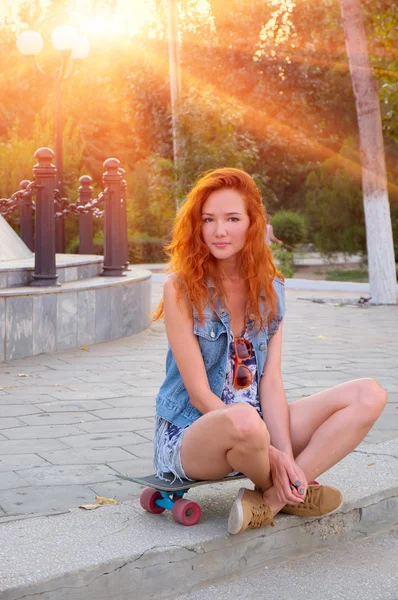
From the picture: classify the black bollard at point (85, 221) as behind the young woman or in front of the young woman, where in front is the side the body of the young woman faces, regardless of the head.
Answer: behind

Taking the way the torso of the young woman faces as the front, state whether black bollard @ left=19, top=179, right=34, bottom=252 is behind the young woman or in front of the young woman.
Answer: behind

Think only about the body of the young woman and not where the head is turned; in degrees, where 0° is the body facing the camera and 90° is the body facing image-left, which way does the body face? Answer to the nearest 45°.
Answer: approximately 315°

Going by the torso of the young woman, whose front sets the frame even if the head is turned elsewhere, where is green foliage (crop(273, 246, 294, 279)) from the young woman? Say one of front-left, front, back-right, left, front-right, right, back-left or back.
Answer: back-left

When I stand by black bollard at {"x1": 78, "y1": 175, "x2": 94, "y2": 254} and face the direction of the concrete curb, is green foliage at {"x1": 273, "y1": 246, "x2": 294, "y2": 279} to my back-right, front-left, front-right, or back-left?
back-left

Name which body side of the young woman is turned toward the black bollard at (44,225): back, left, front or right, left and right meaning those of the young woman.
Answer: back

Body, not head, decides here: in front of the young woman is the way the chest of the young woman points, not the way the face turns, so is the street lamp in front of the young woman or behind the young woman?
behind
